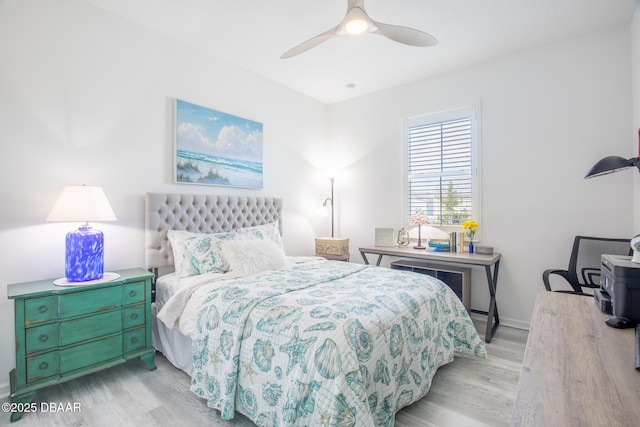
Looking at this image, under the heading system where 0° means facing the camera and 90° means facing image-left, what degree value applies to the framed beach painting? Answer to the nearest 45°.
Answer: approximately 315°

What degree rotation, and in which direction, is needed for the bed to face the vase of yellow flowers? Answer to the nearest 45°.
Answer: approximately 90° to its left

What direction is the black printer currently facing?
to the viewer's left

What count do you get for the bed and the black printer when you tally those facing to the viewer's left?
1

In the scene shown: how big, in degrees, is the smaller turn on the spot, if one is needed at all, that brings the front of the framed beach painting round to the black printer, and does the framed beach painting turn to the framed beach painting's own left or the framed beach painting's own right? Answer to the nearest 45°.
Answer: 0° — it already faces it

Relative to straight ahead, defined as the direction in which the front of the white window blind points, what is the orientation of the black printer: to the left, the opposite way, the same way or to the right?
to the right

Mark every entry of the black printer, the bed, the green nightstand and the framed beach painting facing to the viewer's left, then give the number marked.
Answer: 1

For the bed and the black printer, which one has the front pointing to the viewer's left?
the black printer

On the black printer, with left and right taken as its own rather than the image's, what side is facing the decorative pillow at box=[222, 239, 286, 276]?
front

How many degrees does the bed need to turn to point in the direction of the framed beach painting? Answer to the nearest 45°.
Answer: approximately 180°

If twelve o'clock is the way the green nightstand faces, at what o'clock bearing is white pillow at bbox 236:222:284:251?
The white pillow is roughly at 10 o'clock from the green nightstand.

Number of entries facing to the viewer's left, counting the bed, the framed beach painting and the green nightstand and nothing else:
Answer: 0

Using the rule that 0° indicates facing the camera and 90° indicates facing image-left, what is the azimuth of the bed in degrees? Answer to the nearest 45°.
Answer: approximately 315°

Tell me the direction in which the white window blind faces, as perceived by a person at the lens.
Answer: facing the viewer and to the left of the viewer

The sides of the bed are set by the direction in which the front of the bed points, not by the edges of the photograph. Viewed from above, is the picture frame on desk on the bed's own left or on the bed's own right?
on the bed's own left

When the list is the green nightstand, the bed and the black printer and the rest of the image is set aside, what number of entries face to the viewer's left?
1
